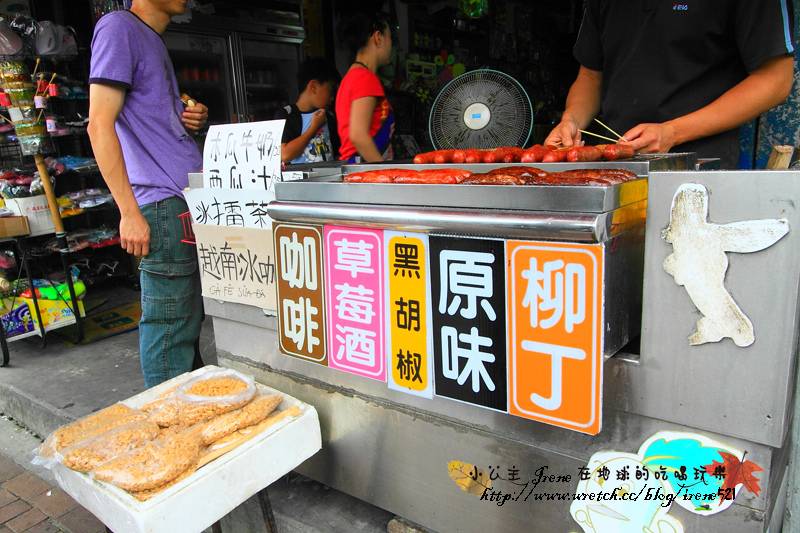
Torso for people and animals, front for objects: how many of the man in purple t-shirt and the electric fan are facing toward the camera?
1

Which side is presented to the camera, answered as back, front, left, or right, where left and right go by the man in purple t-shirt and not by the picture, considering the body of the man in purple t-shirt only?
right

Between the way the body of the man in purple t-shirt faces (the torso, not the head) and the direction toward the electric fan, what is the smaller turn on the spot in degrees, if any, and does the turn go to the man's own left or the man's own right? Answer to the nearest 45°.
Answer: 0° — they already face it

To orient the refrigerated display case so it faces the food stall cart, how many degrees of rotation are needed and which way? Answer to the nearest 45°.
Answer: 0° — it already faces it

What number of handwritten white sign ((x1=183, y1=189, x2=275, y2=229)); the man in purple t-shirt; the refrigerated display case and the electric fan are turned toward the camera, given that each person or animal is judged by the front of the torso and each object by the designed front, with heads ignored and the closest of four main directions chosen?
3

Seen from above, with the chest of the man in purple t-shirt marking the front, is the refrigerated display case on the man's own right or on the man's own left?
on the man's own left

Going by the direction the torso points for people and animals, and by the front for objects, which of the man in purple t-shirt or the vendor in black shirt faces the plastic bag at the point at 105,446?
the vendor in black shirt

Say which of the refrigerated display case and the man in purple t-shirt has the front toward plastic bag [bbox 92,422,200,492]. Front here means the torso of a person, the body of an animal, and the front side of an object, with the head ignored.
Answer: the refrigerated display case

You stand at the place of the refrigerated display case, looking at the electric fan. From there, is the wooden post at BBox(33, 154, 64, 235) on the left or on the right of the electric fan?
right

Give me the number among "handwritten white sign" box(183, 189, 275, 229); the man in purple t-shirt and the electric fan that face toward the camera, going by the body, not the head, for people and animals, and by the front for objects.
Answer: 2

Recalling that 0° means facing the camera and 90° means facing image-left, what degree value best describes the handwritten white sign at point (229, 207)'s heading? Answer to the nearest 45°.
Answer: approximately 0°

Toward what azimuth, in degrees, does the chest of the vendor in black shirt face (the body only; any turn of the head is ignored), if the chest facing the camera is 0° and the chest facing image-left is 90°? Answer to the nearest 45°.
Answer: approximately 45°

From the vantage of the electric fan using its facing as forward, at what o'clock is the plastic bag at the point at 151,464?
The plastic bag is roughly at 1 o'clock from the electric fan.

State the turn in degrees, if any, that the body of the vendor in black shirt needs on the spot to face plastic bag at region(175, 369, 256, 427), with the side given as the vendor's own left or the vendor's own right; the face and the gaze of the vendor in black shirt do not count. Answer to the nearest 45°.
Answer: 0° — they already face it
